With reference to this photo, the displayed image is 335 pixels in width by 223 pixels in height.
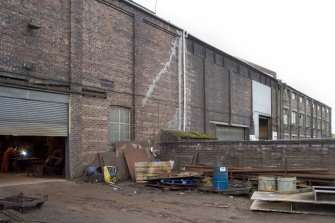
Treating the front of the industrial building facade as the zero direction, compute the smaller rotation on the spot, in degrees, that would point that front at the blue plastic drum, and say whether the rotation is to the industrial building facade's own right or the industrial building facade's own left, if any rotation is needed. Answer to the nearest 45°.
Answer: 0° — it already faces it

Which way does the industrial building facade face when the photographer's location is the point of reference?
facing the viewer and to the right of the viewer
